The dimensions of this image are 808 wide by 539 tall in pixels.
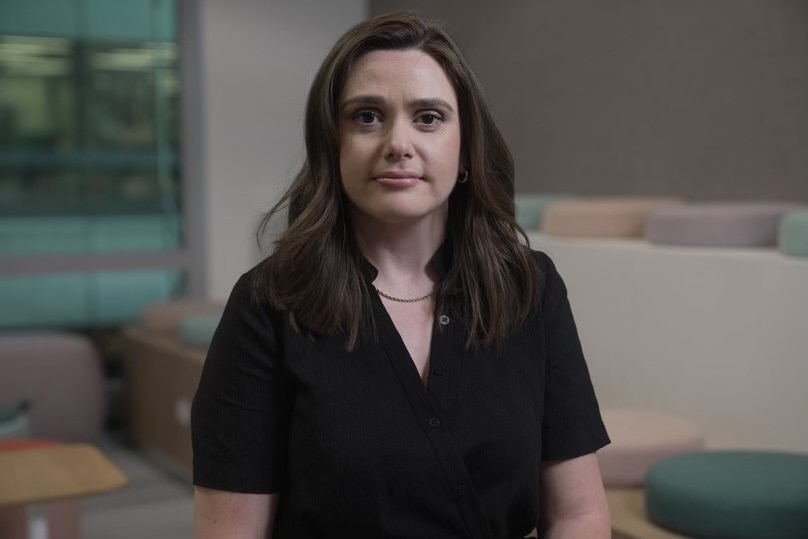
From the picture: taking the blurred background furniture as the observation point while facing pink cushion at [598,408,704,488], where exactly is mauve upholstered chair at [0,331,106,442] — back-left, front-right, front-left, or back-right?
back-right

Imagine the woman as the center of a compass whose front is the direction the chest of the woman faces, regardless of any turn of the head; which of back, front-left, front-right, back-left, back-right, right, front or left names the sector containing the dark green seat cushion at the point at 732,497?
back-left

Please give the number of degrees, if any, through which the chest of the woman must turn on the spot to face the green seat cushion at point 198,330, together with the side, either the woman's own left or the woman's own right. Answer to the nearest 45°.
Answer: approximately 180°

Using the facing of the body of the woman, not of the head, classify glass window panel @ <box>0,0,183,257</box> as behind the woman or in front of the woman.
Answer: behind

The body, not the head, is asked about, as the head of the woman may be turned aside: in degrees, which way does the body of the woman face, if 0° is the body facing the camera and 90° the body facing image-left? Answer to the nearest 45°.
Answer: approximately 0°

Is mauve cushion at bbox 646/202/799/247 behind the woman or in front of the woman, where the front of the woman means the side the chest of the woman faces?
behind

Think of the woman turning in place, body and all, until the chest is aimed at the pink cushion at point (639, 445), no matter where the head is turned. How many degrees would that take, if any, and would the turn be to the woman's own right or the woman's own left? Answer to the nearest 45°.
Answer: approximately 135° to the woman's own left

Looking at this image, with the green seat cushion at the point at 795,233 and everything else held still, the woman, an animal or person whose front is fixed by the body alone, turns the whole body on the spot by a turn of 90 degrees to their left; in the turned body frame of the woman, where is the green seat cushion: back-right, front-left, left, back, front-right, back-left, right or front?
front-left

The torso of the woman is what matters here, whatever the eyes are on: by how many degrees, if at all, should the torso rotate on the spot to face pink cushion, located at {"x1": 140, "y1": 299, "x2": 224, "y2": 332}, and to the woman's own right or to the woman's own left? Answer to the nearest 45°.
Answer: approximately 180°
